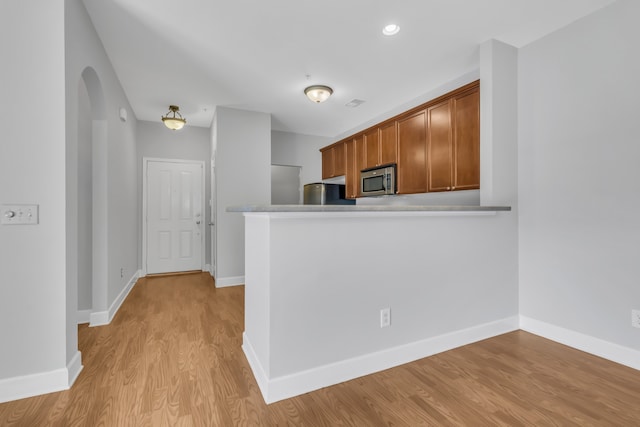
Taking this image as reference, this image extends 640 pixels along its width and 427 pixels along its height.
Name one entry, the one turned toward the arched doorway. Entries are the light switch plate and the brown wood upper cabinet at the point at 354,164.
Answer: the brown wood upper cabinet

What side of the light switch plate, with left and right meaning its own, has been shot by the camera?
front

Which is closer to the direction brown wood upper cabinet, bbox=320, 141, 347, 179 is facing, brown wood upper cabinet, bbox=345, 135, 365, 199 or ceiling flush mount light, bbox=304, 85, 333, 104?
the ceiling flush mount light

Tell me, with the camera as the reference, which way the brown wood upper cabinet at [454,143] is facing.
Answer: facing the viewer and to the left of the viewer

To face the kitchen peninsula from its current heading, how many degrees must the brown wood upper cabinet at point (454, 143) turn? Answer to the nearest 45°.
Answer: approximately 45° to its left

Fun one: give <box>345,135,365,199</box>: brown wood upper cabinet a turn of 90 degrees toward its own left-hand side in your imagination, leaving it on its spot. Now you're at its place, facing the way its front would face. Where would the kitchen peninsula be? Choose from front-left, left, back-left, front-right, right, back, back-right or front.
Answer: front-right

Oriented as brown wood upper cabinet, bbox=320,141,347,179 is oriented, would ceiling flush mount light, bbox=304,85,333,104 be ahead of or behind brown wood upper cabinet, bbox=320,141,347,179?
ahead

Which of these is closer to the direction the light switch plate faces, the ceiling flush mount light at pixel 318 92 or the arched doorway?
the ceiling flush mount light

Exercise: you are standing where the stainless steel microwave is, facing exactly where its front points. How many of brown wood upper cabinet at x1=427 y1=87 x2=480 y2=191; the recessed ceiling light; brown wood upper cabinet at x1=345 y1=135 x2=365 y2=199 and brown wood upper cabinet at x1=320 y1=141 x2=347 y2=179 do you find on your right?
2

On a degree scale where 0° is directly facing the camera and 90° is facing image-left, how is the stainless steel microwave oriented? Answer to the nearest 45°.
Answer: approximately 45°

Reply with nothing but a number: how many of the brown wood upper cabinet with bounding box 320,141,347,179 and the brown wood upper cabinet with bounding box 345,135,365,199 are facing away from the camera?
0

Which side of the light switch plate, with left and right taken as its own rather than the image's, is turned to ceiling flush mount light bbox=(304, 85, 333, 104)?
left

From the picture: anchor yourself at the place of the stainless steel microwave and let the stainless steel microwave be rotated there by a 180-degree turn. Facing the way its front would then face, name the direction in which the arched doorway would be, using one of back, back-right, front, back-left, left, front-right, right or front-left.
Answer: back

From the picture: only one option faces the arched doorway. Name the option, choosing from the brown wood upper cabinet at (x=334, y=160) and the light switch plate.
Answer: the brown wood upper cabinet
